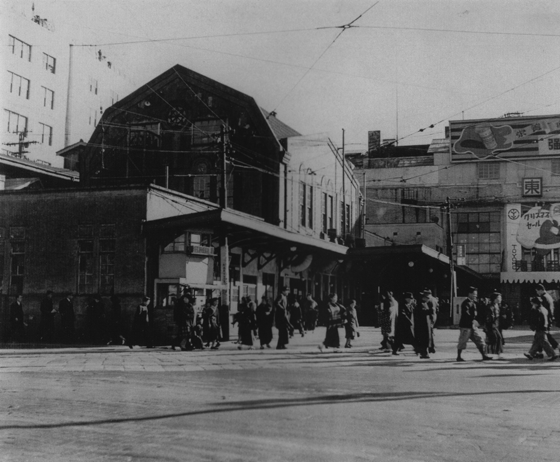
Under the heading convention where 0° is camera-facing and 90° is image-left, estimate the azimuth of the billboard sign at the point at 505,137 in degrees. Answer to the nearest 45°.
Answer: approximately 0°

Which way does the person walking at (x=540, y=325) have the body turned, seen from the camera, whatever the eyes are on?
to the viewer's left

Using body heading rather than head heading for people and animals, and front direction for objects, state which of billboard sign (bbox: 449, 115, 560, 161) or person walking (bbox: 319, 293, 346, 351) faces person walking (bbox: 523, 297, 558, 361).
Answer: the billboard sign

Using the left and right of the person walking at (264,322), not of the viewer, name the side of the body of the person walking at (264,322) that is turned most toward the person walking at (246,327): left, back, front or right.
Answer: right

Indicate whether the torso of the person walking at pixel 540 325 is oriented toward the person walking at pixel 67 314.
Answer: yes

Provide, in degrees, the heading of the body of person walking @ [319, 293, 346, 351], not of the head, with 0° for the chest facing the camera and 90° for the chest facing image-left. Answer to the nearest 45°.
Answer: approximately 45°

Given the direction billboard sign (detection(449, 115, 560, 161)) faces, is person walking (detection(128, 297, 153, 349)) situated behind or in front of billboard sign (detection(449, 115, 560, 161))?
in front
